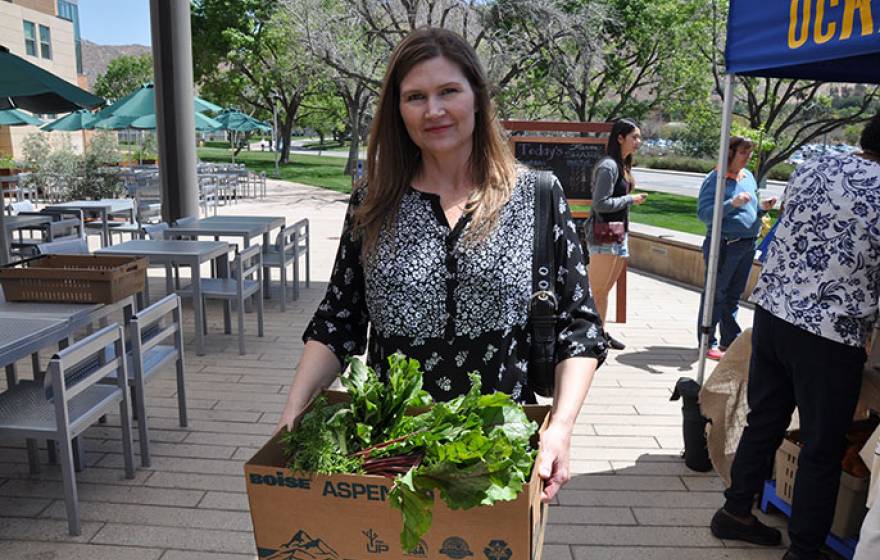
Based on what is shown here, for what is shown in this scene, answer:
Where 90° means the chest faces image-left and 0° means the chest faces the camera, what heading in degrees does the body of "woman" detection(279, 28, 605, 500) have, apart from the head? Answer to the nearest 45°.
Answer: approximately 0°

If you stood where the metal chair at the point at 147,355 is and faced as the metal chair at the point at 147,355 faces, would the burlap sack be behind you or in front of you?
behind

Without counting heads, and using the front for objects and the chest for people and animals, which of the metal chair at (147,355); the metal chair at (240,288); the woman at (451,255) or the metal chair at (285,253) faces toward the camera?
the woman

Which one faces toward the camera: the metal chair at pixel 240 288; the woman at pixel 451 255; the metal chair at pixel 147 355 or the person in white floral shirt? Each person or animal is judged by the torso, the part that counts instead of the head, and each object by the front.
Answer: the woman

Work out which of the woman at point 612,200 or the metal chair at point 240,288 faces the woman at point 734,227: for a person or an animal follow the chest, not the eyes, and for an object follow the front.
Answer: the woman at point 612,200

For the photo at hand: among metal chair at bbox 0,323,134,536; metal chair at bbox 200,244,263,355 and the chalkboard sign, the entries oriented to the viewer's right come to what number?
0

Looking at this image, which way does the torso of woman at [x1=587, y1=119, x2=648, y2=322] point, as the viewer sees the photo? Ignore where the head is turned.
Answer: to the viewer's right

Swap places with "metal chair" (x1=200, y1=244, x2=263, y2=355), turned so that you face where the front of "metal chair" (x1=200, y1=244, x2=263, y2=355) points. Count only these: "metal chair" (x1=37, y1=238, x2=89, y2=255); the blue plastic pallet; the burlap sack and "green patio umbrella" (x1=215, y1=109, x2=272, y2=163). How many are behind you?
2

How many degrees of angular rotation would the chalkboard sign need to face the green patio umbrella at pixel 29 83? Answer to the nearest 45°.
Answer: approximately 45° to its right

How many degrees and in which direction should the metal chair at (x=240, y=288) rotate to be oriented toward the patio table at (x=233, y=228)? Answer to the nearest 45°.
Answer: approximately 45° to its right

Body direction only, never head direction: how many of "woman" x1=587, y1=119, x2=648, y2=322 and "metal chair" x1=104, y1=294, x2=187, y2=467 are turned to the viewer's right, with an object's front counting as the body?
1

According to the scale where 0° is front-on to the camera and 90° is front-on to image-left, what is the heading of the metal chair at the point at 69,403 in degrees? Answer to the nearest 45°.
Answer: approximately 135°

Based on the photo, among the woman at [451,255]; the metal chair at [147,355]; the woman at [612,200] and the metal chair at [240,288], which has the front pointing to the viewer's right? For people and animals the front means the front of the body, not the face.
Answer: the woman at [612,200]
